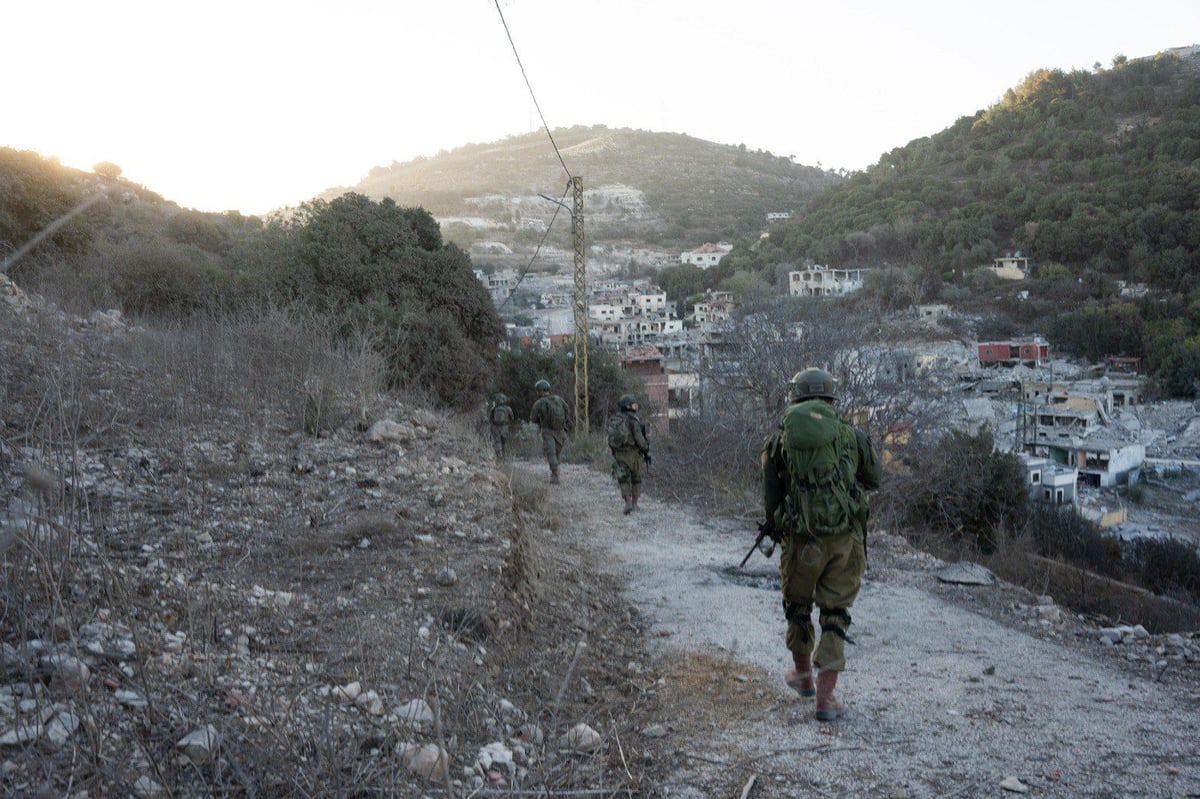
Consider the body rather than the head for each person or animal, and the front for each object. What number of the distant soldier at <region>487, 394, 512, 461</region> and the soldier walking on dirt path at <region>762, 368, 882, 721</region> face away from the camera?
2

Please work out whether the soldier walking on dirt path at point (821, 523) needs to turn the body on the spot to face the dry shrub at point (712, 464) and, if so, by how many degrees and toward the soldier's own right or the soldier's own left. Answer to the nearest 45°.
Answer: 0° — they already face it

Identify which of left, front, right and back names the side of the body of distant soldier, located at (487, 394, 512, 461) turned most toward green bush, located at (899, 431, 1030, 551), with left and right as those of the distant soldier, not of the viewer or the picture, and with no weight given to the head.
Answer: back

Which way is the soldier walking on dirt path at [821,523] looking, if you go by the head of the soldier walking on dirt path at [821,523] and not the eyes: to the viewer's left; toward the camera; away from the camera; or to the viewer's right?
away from the camera

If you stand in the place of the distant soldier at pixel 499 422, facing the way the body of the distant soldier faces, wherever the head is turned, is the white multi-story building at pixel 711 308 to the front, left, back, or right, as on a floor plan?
front

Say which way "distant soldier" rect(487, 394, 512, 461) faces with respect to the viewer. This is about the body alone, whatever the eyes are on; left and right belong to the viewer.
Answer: facing away from the viewer

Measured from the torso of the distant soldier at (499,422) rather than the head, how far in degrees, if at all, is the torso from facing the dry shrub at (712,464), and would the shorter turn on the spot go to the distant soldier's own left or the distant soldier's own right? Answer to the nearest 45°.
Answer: approximately 135° to the distant soldier's own right

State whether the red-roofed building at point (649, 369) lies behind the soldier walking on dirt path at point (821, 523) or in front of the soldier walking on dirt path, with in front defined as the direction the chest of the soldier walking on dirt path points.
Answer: in front

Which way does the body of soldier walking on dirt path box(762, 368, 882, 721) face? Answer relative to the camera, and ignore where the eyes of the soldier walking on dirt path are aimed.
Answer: away from the camera

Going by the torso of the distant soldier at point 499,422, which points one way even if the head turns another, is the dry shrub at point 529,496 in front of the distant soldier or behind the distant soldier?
behind

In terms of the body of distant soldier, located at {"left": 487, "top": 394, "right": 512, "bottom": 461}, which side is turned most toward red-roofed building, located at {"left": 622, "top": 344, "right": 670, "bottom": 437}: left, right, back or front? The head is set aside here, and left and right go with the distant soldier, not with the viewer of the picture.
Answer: front

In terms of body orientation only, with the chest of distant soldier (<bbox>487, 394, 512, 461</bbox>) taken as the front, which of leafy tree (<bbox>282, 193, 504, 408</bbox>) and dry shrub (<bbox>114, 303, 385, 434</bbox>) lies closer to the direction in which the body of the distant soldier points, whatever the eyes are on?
the leafy tree

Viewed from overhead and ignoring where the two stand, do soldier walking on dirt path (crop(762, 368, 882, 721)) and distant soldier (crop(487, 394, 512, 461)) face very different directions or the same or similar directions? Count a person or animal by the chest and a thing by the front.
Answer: same or similar directions

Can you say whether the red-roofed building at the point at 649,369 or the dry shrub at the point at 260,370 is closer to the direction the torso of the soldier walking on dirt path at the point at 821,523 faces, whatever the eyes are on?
the red-roofed building
